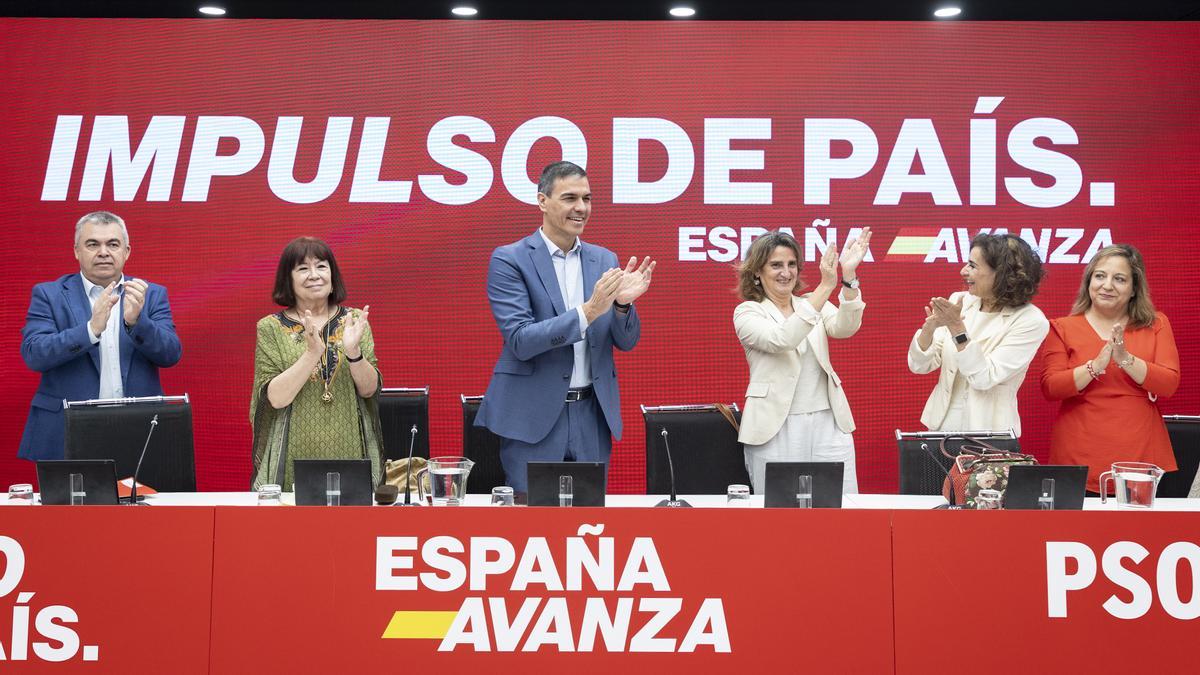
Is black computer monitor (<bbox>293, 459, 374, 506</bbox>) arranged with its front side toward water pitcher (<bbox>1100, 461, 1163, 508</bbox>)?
no

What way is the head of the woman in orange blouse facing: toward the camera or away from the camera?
toward the camera

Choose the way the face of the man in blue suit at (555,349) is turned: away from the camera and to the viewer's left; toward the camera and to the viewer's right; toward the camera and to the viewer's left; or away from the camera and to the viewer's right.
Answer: toward the camera and to the viewer's right

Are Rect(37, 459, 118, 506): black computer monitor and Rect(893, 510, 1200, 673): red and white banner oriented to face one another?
no

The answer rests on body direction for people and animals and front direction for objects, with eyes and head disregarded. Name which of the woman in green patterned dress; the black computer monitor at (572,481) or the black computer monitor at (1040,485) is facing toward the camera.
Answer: the woman in green patterned dress

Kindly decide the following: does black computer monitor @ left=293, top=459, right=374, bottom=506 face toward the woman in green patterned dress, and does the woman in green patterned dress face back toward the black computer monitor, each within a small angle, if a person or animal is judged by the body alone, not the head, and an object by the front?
yes

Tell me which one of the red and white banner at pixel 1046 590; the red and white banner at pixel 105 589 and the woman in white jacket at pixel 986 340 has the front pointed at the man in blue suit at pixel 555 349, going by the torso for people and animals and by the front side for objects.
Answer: the woman in white jacket

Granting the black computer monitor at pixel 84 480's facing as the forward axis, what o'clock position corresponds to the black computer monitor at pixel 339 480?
the black computer monitor at pixel 339 480 is roughly at 4 o'clock from the black computer monitor at pixel 84 480.

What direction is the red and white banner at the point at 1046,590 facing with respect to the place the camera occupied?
facing the viewer

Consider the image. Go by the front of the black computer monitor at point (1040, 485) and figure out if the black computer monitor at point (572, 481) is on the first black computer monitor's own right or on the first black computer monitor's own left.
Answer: on the first black computer monitor's own left

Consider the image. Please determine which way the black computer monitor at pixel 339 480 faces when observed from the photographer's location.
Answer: facing away from the viewer

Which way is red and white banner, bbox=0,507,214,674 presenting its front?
toward the camera

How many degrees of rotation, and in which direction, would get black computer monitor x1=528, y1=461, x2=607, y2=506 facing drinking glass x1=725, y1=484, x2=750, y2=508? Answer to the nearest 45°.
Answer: approximately 45° to its right

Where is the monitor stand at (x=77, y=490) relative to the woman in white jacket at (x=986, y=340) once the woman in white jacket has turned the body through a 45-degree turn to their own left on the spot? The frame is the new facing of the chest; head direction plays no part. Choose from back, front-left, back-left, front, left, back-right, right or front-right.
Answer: front-right

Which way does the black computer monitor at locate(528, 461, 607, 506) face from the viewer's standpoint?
away from the camera

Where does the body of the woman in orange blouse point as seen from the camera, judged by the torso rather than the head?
toward the camera

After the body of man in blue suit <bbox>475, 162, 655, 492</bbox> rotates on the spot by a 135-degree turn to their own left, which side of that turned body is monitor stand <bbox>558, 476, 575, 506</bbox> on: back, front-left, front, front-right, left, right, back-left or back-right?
back

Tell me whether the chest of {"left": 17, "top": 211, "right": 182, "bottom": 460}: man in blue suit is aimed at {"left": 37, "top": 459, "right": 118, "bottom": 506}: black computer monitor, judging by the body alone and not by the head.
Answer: yes

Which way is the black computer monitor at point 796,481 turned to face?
away from the camera

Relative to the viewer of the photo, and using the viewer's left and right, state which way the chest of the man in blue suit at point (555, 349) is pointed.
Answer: facing the viewer and to the right of the viewer

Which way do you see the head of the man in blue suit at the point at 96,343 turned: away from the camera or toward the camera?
toward the camera

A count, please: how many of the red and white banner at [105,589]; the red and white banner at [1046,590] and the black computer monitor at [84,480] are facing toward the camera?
2

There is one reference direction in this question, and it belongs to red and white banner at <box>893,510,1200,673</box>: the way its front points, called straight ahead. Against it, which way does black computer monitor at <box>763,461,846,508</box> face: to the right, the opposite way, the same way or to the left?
the opposite way
